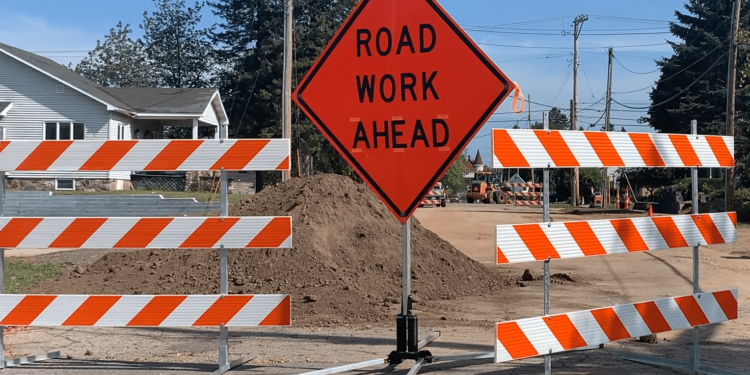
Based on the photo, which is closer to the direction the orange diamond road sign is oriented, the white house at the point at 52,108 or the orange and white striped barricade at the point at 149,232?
the orange and white striped barricade

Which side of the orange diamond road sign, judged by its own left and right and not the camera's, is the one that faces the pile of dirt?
back

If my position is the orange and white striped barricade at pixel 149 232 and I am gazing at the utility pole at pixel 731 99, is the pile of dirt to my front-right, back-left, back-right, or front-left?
front-left

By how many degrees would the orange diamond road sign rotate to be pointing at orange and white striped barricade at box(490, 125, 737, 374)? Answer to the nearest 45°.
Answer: approximately 90° to its left

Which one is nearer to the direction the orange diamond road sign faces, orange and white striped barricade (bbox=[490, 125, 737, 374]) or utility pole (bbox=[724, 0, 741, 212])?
the orange and white striped barricade

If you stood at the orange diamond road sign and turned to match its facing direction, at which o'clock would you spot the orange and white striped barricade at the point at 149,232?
The orange and white striped barricade is roughly at 3 o'clock from the orange diamond road sign.

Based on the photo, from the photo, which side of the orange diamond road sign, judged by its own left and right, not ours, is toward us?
front

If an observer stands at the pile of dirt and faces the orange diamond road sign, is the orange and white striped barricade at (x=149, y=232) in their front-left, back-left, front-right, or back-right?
front-right

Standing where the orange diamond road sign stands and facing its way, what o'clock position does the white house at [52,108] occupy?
The white house is roughly at 5 o'clock from the orange diamond road sign.

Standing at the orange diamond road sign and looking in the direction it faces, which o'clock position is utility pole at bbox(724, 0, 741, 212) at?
The utility pole is roughly at 7 o'clock from the orange diamond road sign.

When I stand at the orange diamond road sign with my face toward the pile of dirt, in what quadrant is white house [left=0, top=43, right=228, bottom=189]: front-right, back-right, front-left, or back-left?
front-left

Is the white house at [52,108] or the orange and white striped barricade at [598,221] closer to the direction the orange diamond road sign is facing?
the orange and white striped barricade
